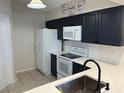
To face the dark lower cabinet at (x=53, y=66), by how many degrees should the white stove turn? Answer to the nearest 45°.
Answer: approximately 90° to its right

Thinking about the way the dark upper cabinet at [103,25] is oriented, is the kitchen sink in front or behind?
in front

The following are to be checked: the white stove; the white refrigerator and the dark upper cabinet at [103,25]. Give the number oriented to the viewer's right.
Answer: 0

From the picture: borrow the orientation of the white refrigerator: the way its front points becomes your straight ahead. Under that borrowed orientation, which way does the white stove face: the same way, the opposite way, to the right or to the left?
the same way

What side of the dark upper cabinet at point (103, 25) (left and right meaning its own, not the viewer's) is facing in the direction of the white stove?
right

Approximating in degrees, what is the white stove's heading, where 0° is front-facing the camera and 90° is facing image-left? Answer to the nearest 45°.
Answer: approximately 45°

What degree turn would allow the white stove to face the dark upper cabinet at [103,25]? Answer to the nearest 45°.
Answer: approximately 90° to its left

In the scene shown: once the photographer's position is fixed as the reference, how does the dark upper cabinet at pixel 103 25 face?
facing the viewer and to the left of the viewer

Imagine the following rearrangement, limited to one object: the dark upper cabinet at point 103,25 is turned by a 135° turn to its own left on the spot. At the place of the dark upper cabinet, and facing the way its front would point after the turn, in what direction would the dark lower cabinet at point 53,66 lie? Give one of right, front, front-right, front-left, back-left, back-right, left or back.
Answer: back-left

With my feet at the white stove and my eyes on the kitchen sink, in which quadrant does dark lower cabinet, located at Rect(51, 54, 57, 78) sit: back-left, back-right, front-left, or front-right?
back-right

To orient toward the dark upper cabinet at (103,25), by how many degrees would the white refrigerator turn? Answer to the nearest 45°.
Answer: approximately 90° to its left

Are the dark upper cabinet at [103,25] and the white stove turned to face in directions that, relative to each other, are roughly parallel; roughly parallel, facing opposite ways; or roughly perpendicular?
roughly parallel

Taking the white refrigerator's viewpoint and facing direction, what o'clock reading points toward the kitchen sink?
The kitchen sink is roughly at 10 o'clock from the white refrigerator.

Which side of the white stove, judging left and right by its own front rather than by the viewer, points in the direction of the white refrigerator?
right

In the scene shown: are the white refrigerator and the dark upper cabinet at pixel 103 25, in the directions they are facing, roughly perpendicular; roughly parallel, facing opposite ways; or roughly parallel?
roughly parallel

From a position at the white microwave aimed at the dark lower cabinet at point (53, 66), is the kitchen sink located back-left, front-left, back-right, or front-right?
back-left
